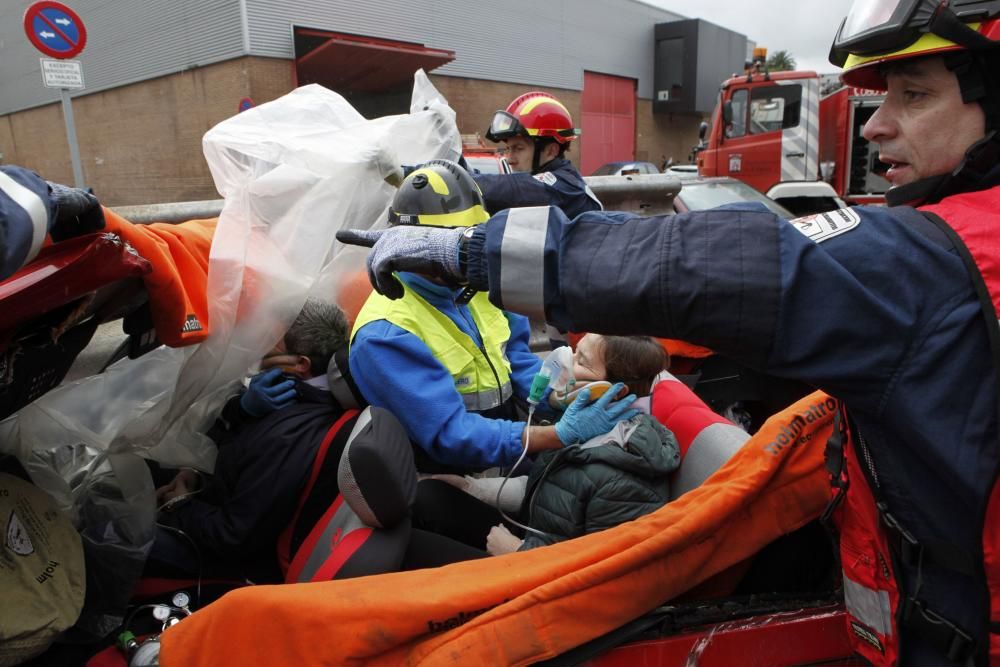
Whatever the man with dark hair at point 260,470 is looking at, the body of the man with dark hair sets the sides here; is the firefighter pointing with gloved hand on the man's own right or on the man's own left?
on the man's own left

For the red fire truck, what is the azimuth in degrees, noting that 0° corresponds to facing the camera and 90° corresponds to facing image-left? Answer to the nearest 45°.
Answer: approximately 90°

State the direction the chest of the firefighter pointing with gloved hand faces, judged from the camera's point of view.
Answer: to the viewer's left

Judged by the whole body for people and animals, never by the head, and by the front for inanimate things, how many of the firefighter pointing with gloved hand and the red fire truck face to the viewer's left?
2

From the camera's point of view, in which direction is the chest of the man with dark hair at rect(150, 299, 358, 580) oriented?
to the viewer's left

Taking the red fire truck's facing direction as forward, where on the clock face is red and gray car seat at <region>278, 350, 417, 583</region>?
The red and gray car seat is roughly at 9 o'clock from the red fire truck.

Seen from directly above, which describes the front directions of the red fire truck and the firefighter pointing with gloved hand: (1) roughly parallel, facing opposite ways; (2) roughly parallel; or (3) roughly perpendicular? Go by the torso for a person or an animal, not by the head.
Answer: roughly parallel

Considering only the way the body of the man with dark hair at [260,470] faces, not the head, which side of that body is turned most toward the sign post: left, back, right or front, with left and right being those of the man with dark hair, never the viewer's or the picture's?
right
